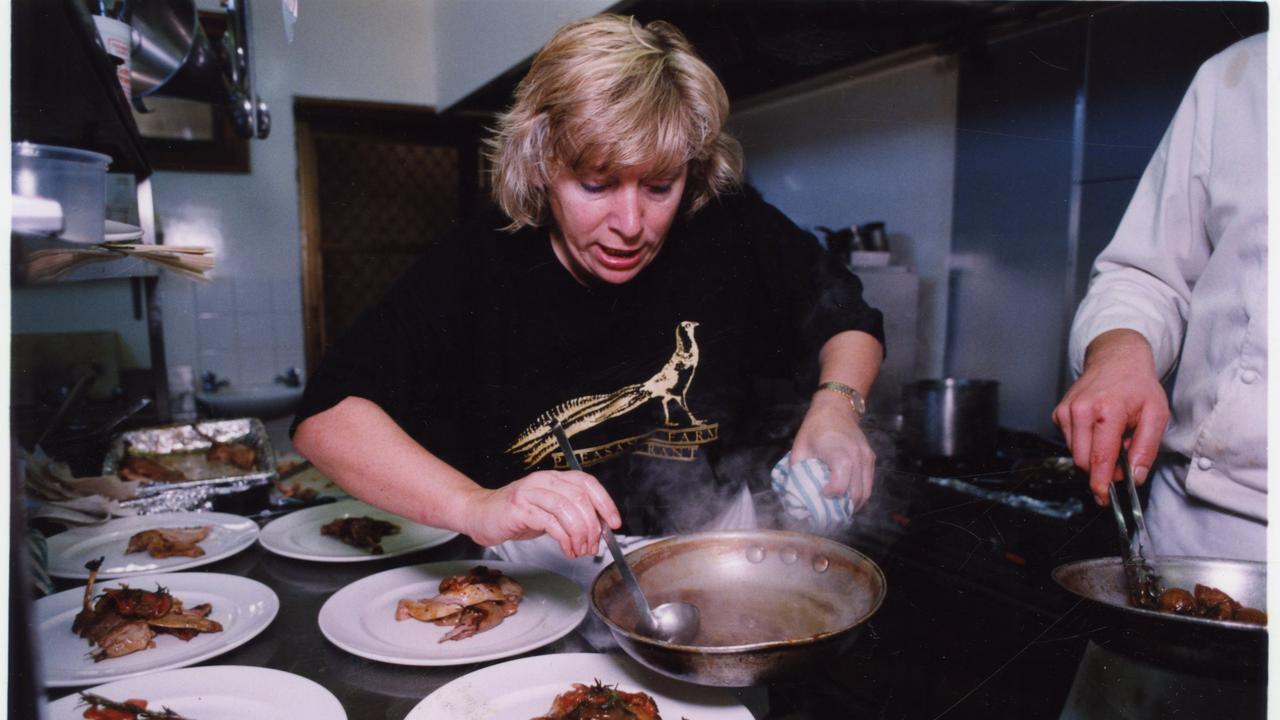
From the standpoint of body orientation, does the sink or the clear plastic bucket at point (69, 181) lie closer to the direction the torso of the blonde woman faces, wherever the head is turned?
the clear plastic bucket

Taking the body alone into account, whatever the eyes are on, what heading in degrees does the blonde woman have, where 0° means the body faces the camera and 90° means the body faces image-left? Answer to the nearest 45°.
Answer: approximately 0°

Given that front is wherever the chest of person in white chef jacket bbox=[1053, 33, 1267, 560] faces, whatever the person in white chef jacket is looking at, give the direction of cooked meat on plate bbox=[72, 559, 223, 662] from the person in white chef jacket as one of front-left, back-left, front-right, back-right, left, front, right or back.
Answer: front-right

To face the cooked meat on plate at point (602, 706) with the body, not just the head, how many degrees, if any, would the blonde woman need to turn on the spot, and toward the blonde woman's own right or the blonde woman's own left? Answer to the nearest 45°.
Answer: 0° — they already face it

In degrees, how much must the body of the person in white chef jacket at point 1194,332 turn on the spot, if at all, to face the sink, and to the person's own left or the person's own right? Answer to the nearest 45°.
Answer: approximately 90° to the person's own right

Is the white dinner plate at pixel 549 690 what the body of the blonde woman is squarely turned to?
yes

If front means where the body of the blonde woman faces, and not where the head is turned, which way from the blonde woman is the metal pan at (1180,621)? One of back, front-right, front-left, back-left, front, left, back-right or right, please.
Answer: front-left

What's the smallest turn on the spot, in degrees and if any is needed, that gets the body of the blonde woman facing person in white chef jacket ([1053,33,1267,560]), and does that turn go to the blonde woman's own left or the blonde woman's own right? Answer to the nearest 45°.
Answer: approximately 90° to the blonde woman's own left

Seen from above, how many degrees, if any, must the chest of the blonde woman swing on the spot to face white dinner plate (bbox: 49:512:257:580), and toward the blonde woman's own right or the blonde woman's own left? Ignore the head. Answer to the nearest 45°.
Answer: approximately 90° to the blonde woman's own right
